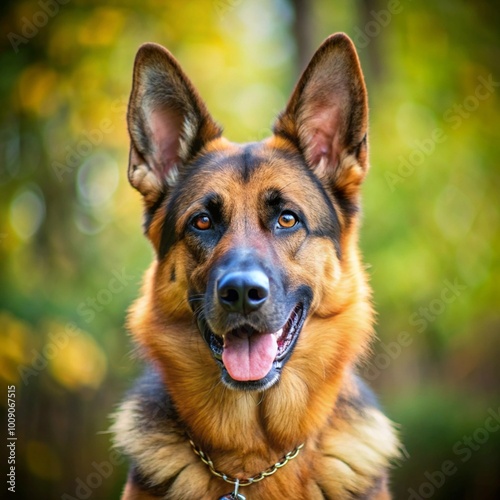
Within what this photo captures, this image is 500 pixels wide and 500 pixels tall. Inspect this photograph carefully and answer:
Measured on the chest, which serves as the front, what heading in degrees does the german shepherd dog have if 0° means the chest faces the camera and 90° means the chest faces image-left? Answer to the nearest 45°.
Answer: approximately 0°
